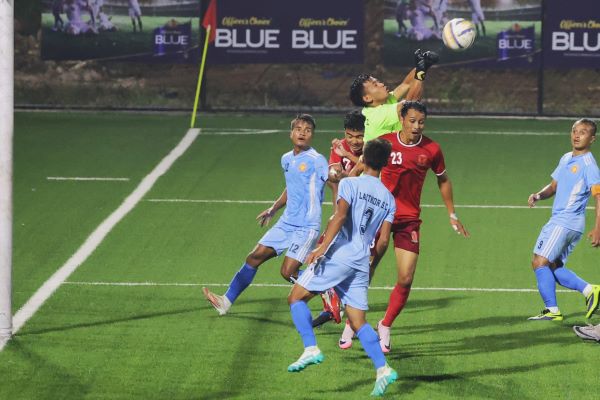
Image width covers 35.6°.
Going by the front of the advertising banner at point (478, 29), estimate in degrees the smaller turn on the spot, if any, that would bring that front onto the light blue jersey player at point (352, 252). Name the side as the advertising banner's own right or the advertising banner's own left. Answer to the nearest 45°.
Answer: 0° — it already faces them

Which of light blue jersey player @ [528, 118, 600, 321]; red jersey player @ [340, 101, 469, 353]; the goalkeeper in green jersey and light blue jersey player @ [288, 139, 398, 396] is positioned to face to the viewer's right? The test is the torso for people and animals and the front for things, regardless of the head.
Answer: the goalkeeper in green jersey

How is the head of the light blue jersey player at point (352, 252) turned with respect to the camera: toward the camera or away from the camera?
away from the camera

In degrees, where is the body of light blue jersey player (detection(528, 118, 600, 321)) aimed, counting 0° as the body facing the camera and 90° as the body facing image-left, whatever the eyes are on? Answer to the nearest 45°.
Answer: approximately 45°

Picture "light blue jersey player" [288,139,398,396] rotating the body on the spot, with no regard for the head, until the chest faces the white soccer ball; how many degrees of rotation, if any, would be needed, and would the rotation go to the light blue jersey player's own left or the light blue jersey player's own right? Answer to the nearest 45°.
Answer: approximately 45° to the light blue jersey player's own right

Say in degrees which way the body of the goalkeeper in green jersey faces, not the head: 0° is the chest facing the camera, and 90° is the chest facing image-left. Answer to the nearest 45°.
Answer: approximately 270°
